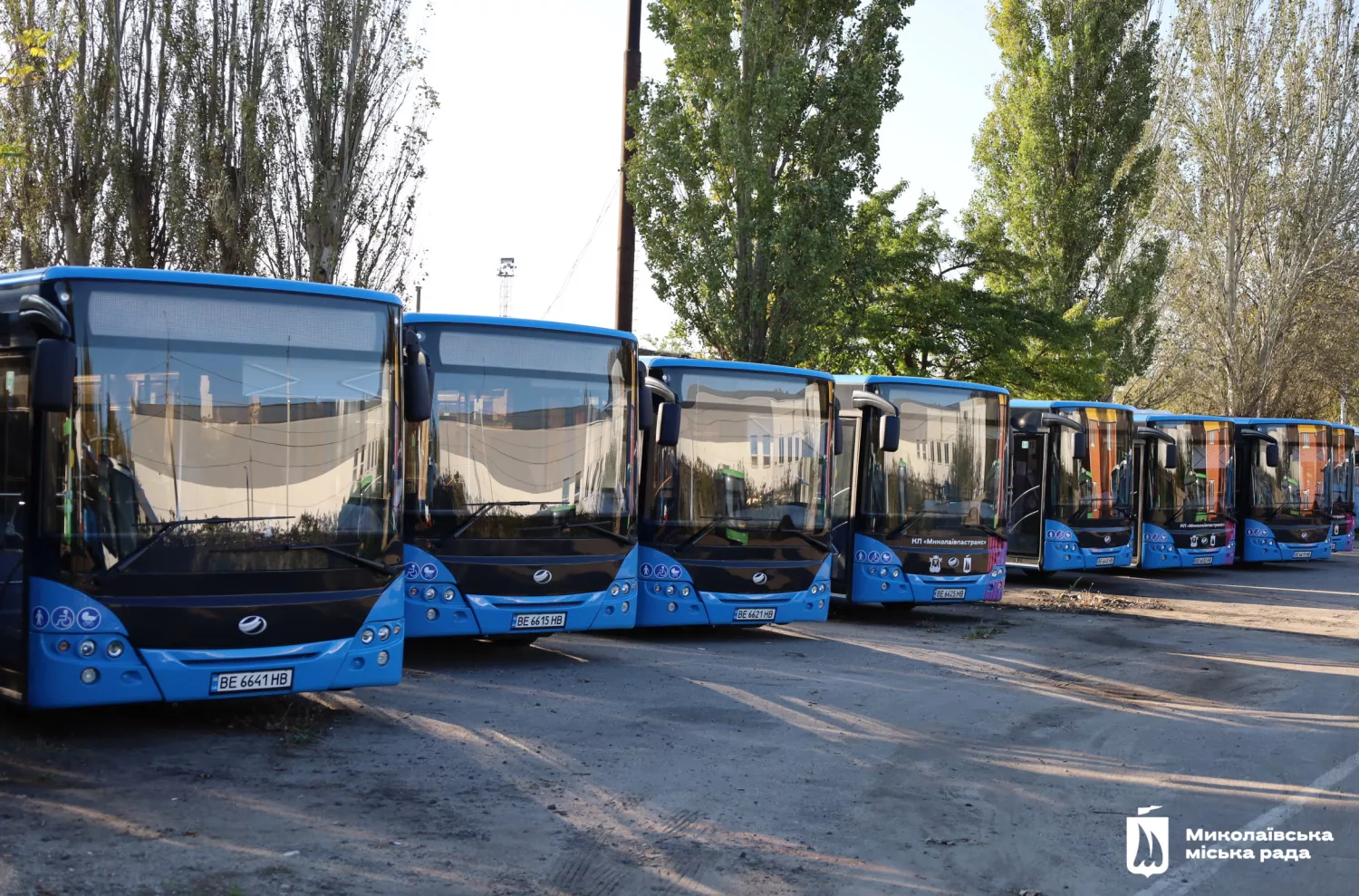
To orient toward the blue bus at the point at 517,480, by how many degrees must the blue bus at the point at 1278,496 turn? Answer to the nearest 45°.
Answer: approximately 45° to its right

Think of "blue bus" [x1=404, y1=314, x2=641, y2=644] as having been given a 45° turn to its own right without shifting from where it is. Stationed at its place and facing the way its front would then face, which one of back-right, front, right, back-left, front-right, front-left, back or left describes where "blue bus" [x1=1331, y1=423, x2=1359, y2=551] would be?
back

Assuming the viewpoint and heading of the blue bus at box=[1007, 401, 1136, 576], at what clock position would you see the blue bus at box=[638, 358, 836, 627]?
the blue bus at box=[638, 358, 836, 627] is roughly at 2 o'clock from the blue bus at box=[1007, 401, 1136, 576].

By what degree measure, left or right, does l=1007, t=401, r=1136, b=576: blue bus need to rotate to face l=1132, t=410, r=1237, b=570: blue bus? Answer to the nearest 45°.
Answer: approximately 90° to its left

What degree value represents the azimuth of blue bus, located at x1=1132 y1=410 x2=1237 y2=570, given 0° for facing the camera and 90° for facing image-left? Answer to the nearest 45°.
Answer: approximately 315°

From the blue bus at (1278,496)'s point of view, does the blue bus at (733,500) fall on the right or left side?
on its right

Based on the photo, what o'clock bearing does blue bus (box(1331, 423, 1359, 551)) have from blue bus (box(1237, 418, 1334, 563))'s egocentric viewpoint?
blue bus (box(1331, 423, 1359, 551)) is roughly at 8 o'clock from blue bus (box(1237, 418, 1334, 563)).

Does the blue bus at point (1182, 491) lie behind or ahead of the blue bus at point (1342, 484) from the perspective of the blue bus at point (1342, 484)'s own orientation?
ahead

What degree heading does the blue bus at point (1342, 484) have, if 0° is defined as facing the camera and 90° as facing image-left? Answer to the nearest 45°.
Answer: approximately 0°

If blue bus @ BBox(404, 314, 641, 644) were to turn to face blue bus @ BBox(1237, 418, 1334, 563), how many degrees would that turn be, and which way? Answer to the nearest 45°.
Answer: approximately 135° to its left
